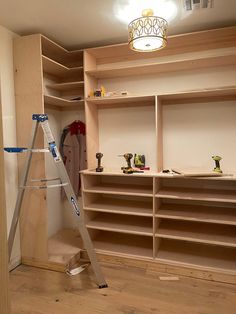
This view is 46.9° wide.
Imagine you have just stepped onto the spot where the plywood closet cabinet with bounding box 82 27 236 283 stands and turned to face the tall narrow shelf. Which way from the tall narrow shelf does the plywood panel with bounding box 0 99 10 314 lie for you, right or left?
left

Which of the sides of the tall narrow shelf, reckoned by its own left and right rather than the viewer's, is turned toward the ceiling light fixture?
front

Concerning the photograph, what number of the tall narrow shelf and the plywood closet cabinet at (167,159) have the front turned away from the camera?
0

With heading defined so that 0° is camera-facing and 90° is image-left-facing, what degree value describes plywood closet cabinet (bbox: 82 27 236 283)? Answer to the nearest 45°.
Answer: approximately 45°

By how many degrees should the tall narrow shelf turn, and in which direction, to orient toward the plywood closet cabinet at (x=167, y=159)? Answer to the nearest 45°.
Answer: approximately 45° to its left

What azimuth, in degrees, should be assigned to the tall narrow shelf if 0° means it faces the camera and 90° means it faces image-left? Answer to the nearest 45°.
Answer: approximately 315°

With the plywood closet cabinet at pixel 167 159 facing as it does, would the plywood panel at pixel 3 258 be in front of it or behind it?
in front

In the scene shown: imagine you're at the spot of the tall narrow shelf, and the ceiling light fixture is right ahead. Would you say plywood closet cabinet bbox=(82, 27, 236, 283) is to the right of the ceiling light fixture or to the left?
left

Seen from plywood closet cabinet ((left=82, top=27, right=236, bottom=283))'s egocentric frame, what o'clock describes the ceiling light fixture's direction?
The ceiling light fixture is roughly at 11 o'clock from the plywood closet cabinet.

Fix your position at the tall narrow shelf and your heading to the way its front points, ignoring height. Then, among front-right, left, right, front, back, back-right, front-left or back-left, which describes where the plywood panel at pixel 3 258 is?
front-right

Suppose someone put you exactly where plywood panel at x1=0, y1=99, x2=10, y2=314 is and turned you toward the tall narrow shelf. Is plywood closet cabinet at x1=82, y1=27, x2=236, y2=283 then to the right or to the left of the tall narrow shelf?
right
